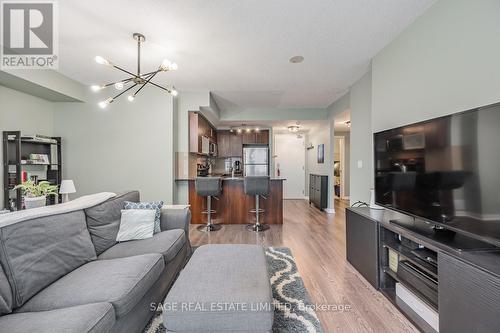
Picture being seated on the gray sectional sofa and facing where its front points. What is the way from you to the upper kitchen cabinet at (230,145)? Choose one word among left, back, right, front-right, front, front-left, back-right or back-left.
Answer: left

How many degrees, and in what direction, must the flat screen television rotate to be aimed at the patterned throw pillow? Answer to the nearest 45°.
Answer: approximately 45° to its right

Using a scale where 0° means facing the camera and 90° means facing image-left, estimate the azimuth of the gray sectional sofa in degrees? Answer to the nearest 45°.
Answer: approximately 315°

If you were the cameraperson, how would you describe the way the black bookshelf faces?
facing the viewer and to the right of the viewer

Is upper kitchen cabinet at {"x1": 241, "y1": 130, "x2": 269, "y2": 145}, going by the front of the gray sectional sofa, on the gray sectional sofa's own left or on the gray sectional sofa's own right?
on the gray sectional sofa's own left

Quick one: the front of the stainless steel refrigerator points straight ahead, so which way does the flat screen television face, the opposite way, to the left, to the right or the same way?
to the right

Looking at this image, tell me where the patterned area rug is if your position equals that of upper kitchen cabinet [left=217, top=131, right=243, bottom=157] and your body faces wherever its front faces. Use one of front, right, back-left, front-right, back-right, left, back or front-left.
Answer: front

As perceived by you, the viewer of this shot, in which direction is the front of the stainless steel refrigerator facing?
facing the viewer

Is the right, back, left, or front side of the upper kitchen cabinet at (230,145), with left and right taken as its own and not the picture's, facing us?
front

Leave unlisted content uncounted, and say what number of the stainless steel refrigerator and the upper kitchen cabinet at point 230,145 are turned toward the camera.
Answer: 2

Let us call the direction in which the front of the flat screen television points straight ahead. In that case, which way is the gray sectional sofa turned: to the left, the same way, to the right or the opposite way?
the opposite way

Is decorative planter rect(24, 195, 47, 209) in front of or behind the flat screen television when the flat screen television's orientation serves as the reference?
in front

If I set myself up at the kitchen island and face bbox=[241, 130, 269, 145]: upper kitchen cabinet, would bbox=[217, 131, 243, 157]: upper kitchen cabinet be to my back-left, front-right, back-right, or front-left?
front-left

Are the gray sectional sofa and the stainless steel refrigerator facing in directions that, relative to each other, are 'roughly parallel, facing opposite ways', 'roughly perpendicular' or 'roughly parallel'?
roughly perpendicular

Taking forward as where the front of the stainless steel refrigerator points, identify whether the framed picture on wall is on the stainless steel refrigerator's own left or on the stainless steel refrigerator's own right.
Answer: on the stainless steel refrigerator's own left

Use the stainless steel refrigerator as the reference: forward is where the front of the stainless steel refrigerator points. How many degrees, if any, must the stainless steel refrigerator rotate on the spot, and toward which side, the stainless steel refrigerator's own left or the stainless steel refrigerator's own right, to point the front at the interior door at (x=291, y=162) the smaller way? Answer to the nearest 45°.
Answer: approximately 135° to the stainless steel refrigerator's own left
